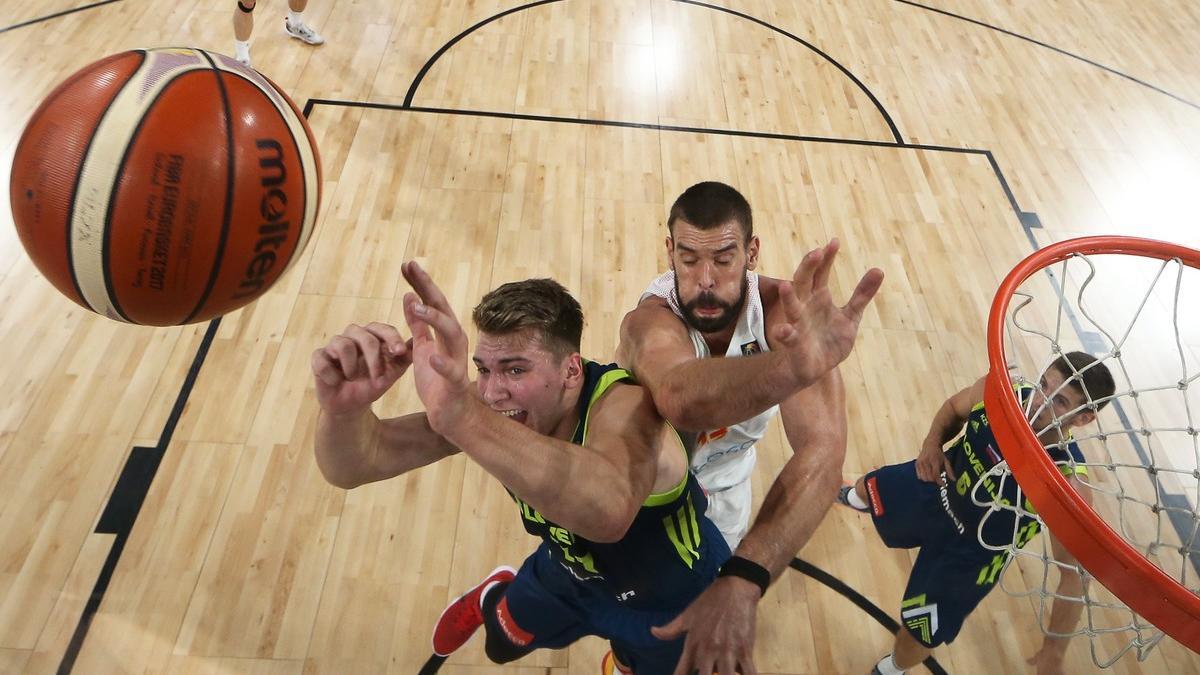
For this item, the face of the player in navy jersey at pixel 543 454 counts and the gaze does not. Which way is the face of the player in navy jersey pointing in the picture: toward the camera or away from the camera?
toward the camera

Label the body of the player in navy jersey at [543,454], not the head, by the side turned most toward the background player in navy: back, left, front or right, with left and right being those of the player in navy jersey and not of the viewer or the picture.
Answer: back

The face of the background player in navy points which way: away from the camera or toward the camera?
toward the camera

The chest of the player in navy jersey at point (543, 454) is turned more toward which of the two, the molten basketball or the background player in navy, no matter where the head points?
the molten basketball

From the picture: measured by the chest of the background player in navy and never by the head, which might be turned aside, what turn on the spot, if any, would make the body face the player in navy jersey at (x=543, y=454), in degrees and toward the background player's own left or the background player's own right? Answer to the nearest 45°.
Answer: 0° — they already face them

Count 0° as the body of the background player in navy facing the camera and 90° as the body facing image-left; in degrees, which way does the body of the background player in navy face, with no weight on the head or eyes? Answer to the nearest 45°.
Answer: approximately 45°

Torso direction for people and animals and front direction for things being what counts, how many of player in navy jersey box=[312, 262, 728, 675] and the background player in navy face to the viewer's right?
0

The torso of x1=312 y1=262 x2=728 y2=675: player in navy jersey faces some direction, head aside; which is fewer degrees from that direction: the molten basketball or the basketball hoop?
the molten basketball

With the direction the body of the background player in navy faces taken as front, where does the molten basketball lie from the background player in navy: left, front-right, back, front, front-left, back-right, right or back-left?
front
